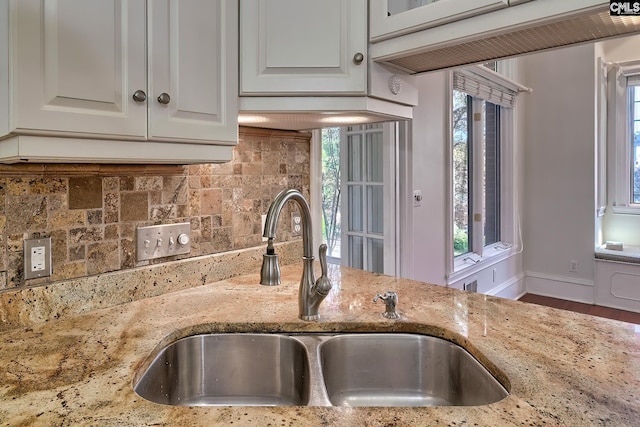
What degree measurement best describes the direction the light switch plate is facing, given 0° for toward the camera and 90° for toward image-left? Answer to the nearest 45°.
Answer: approximately 315°

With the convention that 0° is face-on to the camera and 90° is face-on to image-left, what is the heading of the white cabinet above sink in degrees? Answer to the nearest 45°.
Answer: approximately 0°

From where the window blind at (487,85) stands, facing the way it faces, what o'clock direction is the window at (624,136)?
The window is roughly at 9 o'clock from the window blind.

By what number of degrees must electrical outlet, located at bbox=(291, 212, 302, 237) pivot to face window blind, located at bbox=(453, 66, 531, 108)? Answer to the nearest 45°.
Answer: approximately 90° to its left

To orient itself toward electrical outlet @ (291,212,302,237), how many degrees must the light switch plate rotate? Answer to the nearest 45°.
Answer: approximately 90° to its left

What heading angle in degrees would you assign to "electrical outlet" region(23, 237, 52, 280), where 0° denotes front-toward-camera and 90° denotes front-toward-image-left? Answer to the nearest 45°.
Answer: approximately 0°

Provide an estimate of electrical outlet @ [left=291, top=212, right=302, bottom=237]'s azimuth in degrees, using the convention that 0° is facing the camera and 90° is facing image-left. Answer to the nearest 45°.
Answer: approximately 315°

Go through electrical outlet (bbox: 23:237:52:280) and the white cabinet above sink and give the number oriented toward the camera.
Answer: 2
